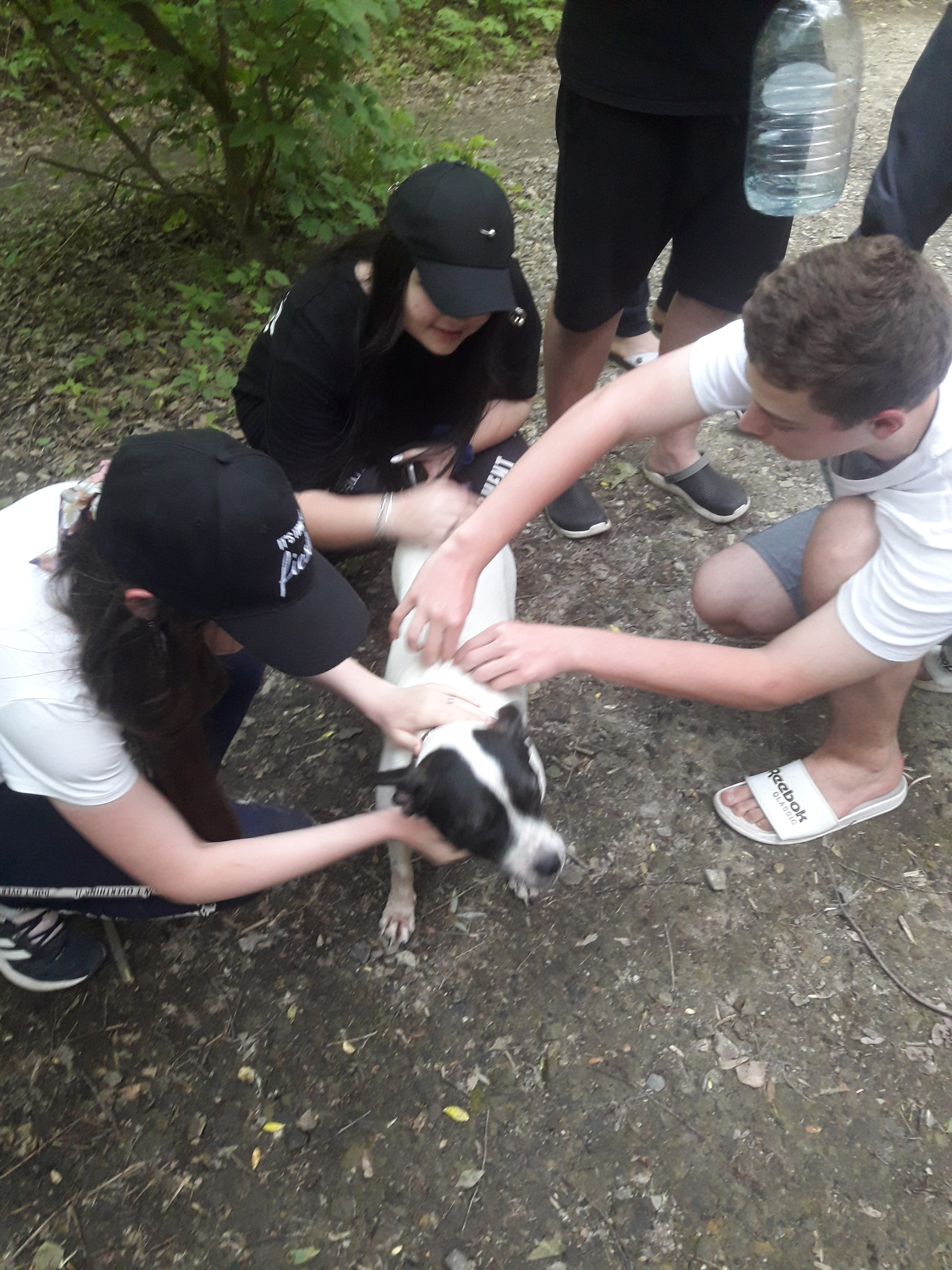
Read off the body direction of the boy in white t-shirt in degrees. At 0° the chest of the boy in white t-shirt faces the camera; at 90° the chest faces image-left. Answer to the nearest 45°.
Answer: approximately 90°

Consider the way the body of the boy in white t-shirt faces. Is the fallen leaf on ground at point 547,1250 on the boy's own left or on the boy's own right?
on the boy's own left

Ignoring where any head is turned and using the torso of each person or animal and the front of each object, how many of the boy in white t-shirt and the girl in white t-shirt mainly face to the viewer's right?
1

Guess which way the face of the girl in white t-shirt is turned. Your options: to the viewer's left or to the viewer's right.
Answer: to the viewer's right

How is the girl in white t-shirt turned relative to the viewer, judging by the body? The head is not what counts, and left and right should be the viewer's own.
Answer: facing to the right of the viewer

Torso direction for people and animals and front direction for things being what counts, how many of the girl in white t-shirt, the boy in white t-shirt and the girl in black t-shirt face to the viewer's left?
1

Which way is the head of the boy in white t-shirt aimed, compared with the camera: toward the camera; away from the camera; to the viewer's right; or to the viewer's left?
to the viewer's left

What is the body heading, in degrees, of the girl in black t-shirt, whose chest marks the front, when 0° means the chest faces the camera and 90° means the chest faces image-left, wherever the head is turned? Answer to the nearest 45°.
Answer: approximately 315°

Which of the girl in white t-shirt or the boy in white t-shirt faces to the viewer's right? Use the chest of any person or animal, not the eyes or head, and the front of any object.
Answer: the girl in white t-shirt
